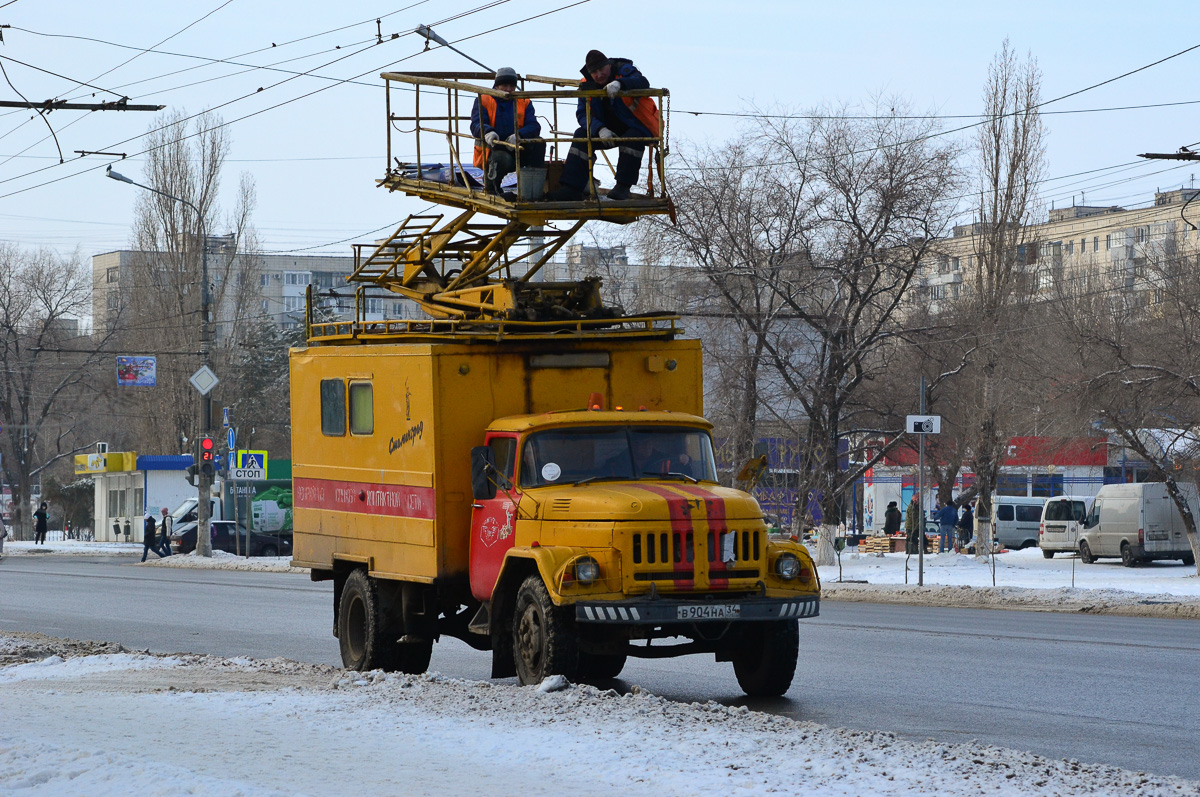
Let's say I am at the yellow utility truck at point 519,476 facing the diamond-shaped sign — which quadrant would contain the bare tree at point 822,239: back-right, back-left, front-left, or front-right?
front-right

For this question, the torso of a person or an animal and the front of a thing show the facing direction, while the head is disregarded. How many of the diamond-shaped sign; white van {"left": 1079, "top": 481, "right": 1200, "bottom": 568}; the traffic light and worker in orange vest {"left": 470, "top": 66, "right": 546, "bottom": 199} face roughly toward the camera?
3

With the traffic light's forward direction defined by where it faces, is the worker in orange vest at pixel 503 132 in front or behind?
in front

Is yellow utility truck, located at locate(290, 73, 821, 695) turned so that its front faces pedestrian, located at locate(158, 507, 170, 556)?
no

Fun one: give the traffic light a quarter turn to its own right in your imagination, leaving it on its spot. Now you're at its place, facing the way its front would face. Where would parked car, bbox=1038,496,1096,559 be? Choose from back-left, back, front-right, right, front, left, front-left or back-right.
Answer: back

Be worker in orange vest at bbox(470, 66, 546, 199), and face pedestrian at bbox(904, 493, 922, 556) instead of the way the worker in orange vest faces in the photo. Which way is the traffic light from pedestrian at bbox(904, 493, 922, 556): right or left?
left

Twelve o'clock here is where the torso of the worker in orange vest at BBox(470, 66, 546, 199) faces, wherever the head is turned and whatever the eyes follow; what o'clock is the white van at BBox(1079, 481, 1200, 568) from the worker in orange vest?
The white van is roughly at 7 o'clock from the worker in orange vest.

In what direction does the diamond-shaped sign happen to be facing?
toward the camera

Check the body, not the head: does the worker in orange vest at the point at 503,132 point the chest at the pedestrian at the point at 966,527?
no

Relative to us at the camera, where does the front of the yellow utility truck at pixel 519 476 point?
facing the viewer and to the right of the viewer

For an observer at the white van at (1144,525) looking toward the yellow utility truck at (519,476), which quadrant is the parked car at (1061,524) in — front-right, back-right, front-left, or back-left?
back-right

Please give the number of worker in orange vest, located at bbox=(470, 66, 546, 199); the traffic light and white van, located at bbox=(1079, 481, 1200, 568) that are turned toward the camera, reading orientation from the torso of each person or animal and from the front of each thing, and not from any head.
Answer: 2

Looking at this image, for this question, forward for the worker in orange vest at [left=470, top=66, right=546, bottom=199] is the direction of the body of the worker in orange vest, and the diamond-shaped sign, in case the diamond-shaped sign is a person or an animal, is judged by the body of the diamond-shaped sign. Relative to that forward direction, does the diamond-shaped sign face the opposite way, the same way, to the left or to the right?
the same way

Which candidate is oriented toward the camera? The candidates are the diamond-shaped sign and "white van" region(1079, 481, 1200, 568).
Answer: the diamond-shaped sign

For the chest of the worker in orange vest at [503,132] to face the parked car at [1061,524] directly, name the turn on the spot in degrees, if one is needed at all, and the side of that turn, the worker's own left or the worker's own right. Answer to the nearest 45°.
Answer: approximately 135° to the worker's own left

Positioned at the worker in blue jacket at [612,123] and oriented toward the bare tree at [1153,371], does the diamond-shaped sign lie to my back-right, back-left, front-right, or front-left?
front-left

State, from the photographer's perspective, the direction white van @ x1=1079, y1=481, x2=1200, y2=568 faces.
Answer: facing away from the viewer and to the left of the viewer
